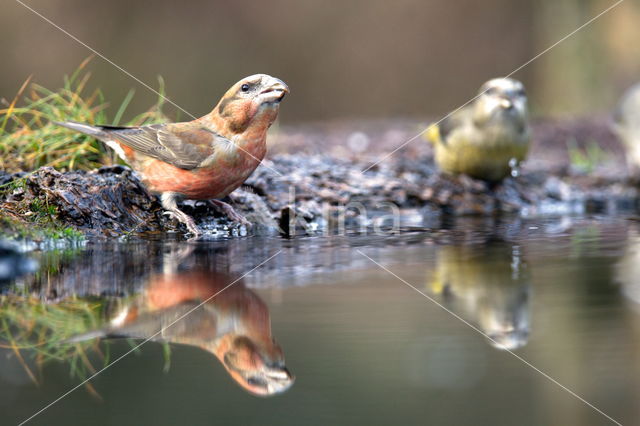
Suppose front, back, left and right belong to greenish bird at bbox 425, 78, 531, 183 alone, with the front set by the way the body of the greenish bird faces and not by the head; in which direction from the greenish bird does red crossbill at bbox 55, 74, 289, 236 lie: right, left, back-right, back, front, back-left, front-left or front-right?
right

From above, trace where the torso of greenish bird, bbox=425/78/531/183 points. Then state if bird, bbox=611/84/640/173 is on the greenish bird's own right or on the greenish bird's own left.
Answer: on the greenish bird's own left

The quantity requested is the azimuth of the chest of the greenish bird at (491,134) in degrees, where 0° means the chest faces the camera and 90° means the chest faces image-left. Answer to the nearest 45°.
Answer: approximately 315°
